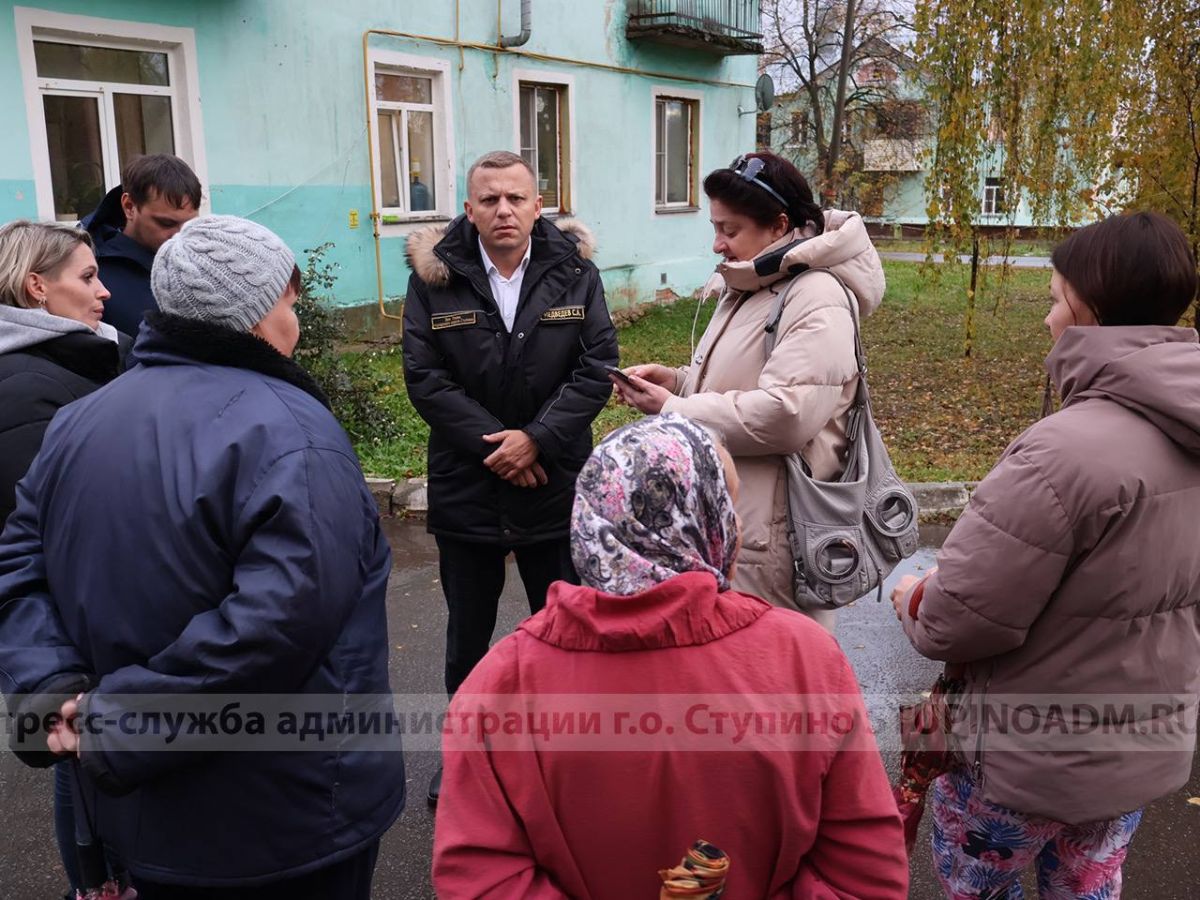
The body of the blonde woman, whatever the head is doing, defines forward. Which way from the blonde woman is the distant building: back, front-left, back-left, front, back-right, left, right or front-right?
front-left

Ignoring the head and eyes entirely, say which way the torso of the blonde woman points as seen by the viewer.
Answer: to the viewer's right

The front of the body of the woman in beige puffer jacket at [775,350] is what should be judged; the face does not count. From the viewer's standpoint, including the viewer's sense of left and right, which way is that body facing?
facing to the left of the viewer

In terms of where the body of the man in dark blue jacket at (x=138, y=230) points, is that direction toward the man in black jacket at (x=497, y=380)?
yes

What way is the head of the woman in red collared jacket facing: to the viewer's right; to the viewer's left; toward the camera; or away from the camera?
away from the camera

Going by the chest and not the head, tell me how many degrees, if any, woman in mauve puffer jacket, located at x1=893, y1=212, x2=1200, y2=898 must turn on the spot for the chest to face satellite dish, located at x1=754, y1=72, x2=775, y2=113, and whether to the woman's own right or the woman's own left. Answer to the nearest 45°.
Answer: approximately 45° to the woman's own right

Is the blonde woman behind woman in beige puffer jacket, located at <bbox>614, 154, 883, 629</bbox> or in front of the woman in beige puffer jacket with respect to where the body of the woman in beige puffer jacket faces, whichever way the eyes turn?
in front

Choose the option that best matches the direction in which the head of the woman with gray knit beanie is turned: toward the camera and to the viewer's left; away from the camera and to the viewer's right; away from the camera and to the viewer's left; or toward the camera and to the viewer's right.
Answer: away from the camera and to the viewer's right

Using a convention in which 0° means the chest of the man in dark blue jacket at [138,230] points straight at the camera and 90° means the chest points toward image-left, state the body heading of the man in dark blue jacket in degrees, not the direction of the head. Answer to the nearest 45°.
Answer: approximately 315°

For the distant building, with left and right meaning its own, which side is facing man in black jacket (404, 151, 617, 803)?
front

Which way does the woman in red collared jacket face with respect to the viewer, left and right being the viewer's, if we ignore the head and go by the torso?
facing away from the viewer
